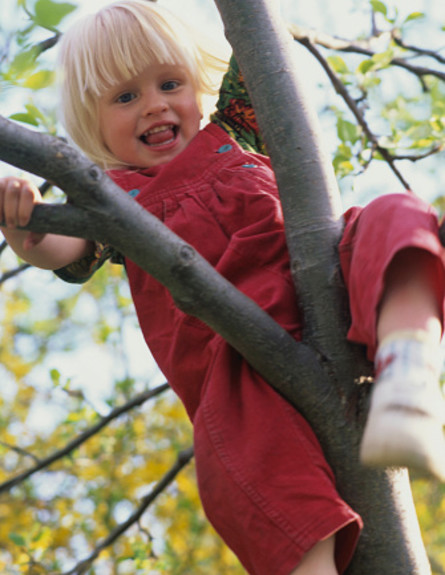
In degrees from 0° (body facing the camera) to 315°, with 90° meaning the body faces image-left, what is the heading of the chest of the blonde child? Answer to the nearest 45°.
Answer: approximately 0°
